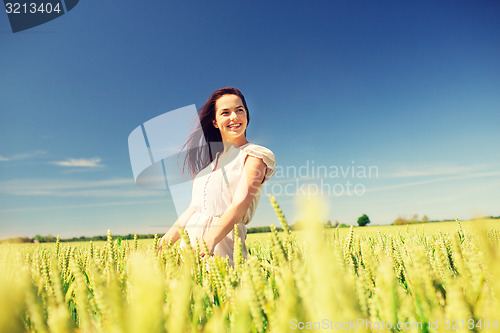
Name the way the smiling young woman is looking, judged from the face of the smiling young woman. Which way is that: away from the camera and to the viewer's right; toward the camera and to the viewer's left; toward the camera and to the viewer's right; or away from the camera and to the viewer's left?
toward the camera and to the viewer's right

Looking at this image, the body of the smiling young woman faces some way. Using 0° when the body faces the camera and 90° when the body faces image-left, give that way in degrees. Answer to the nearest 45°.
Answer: approximately 45°
